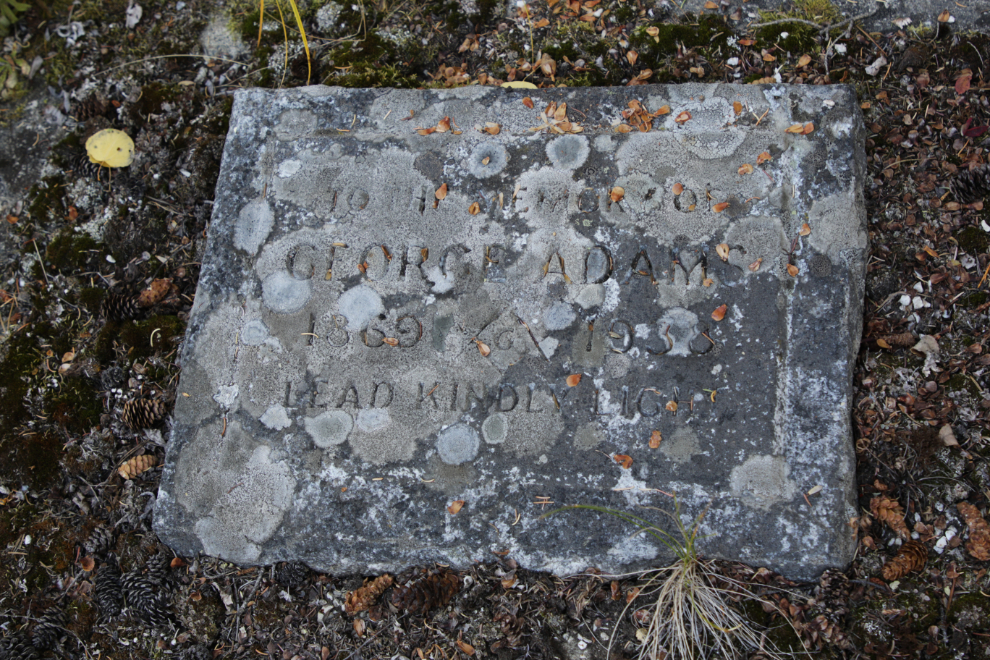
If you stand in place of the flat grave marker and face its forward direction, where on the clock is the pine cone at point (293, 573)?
The pine cone is roughly at 2 o'clock from the flat grave marker.

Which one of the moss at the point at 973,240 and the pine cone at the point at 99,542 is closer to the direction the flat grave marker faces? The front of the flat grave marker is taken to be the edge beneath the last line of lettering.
the pine cone

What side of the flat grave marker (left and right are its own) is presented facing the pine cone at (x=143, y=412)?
right

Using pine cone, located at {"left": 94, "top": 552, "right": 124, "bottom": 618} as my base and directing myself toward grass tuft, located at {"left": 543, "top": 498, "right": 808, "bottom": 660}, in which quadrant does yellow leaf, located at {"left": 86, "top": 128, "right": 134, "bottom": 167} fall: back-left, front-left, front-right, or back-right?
back-left

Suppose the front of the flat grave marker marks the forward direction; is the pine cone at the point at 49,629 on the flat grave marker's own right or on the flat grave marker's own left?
on the flat grave marker's own right

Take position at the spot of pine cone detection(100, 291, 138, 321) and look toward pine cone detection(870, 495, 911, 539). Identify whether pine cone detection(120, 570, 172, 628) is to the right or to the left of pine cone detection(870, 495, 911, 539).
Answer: right

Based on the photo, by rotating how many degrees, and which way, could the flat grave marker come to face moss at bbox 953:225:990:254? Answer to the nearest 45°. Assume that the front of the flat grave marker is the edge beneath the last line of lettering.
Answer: approximately 90° to its left

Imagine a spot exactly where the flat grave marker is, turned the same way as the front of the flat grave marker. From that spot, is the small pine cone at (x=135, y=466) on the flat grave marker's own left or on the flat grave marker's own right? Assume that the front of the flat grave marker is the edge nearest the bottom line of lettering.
on the flat grave marker's own right

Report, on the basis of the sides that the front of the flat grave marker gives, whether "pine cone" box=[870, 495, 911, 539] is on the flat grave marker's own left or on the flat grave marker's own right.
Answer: on the flat grave marker's own left

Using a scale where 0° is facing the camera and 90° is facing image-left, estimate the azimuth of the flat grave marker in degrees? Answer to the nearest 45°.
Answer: approximately 0°
